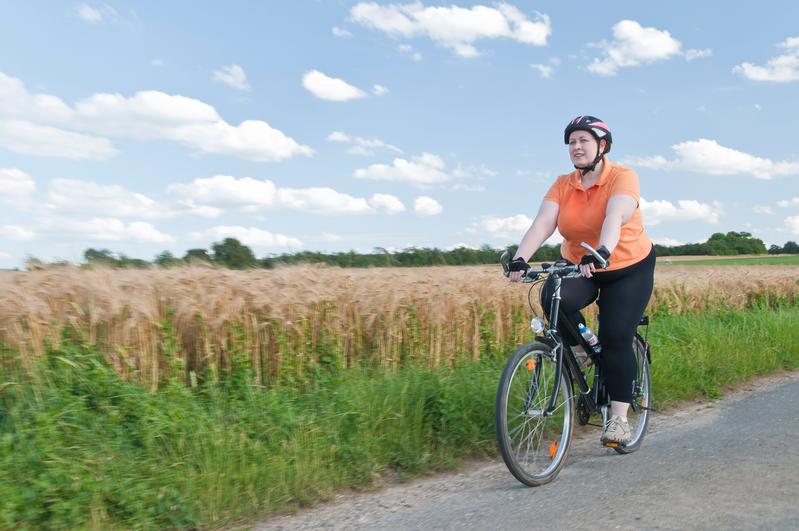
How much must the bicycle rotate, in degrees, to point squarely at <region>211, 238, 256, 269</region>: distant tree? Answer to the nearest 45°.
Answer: approximately 90° to its right

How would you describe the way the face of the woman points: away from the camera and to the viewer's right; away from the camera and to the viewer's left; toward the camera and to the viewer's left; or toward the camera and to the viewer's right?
toward the camera and to the viewer's left

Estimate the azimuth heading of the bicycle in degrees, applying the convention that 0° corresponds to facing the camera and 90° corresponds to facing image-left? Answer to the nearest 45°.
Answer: approximately 45°

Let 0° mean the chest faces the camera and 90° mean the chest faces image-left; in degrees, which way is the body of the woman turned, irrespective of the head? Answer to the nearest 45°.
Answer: approximately 45°

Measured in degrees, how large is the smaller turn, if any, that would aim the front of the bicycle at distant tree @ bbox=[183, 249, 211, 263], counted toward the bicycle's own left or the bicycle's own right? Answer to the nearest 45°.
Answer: approximately 90° to the bicycle's own right
